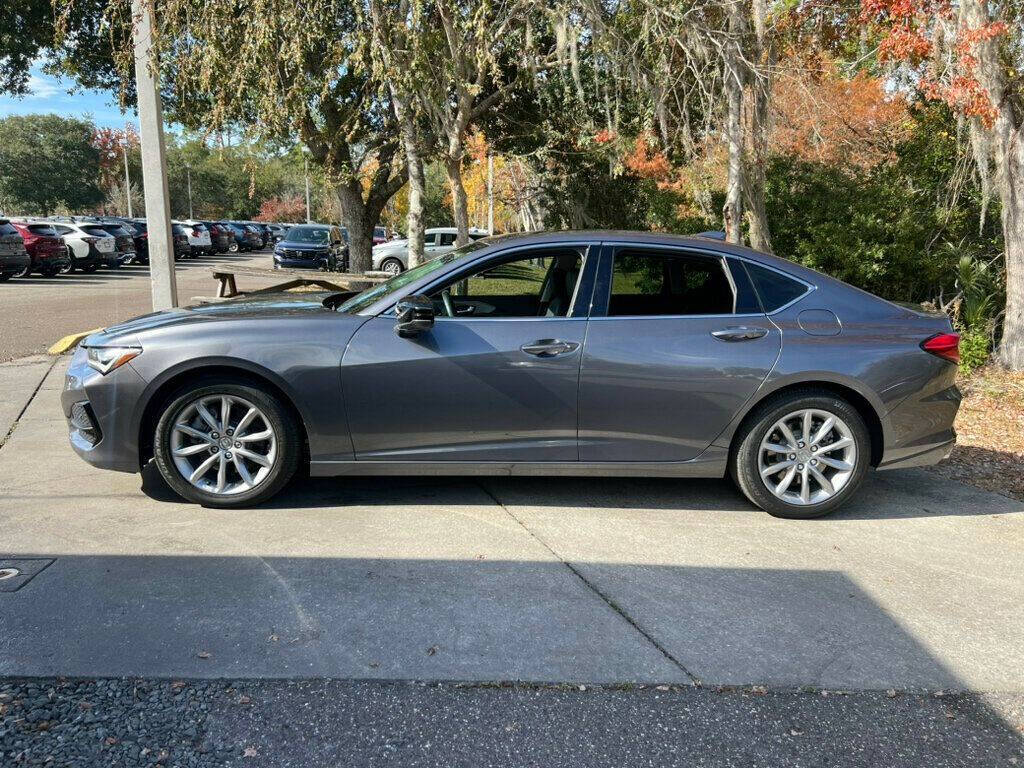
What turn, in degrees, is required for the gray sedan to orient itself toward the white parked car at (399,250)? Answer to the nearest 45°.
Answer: approximately 90° to its right

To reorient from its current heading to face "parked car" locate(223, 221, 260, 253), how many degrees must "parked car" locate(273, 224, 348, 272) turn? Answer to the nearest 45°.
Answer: approximately 135° to its right

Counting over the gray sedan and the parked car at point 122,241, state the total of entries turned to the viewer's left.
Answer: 1

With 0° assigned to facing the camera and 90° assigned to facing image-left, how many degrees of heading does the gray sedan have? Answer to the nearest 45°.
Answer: approximately 90°

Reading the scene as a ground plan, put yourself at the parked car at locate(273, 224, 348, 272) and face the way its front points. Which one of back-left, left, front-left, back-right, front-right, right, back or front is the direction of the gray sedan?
front-left

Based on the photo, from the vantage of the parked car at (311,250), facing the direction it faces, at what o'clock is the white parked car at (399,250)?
The white parked car is roughly at 9 o'clock from the parked car.

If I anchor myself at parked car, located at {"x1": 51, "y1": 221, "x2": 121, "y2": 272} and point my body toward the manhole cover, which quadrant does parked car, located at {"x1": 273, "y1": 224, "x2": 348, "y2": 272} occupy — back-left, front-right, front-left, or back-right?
front-left

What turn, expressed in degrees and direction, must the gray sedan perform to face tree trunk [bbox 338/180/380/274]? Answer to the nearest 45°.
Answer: approximately 90° to its right
